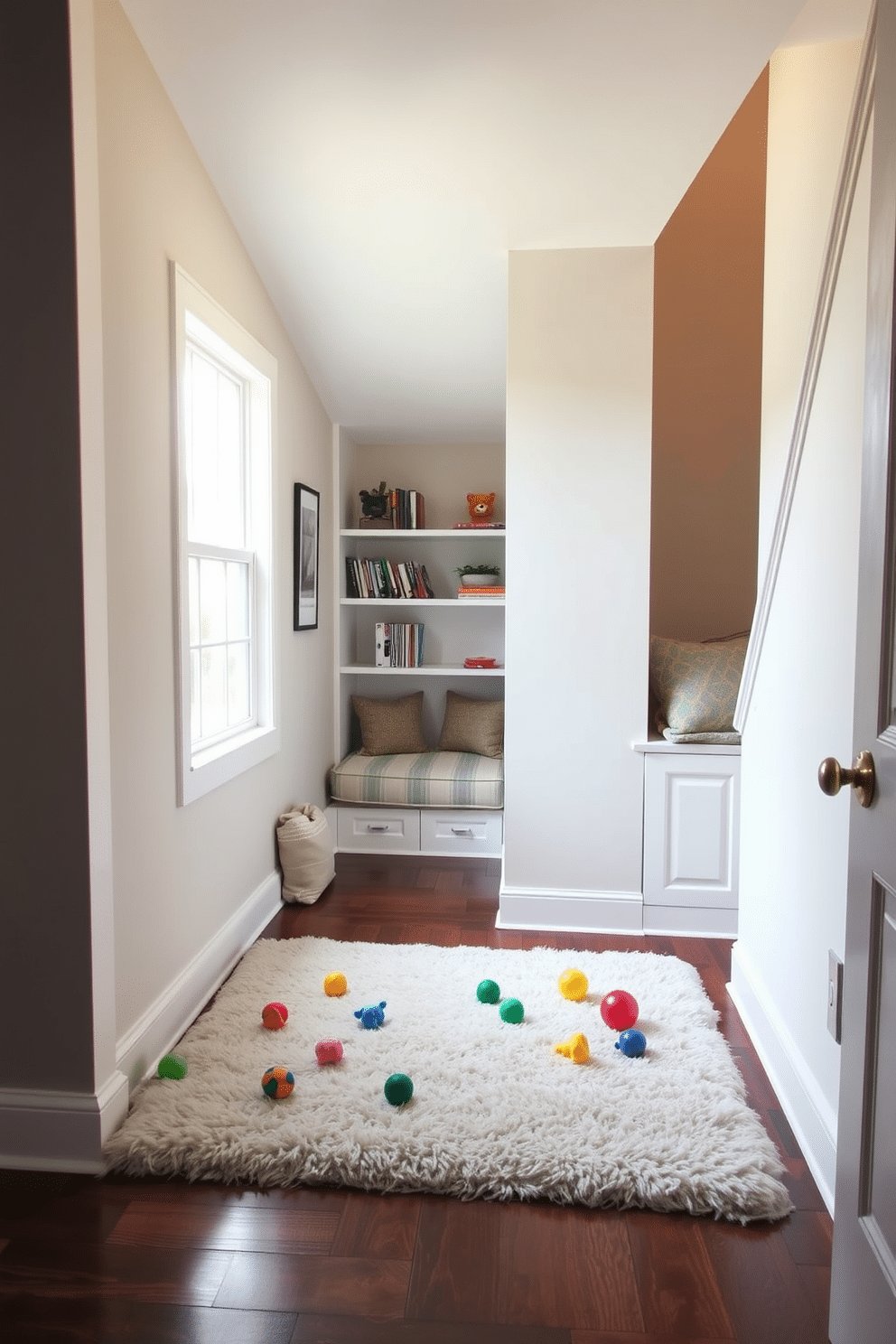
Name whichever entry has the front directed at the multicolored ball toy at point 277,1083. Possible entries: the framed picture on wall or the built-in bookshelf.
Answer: the built-in bookshelf

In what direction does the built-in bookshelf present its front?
toward the camera

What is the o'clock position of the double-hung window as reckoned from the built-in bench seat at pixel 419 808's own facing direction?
The double-hung window is roughly at 1 o'clock from the built-in bench seat.

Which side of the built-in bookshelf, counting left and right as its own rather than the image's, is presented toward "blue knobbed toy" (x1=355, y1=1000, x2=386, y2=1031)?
front

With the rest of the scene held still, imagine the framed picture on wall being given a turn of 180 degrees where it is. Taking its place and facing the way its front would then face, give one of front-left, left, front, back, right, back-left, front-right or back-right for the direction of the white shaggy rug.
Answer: left

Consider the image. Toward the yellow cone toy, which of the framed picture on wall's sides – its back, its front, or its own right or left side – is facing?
right

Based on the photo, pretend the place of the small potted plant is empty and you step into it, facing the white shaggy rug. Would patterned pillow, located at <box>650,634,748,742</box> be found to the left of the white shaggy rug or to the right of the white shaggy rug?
left

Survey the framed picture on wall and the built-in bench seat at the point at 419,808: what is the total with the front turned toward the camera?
1

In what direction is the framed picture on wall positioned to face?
to the viewer's right

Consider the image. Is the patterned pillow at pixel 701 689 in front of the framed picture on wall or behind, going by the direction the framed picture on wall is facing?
in front

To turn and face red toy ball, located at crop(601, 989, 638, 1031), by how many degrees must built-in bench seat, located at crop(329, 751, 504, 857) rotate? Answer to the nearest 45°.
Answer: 0° — it already faces it

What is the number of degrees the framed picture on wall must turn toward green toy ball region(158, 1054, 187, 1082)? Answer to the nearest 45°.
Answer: approximately 90° to its right

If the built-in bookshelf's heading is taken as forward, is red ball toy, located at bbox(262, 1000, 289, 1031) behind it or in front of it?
in front

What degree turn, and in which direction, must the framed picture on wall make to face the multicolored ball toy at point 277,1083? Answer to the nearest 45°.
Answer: approximately 90° to its right

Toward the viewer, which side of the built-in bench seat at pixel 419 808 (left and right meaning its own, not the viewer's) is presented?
front
